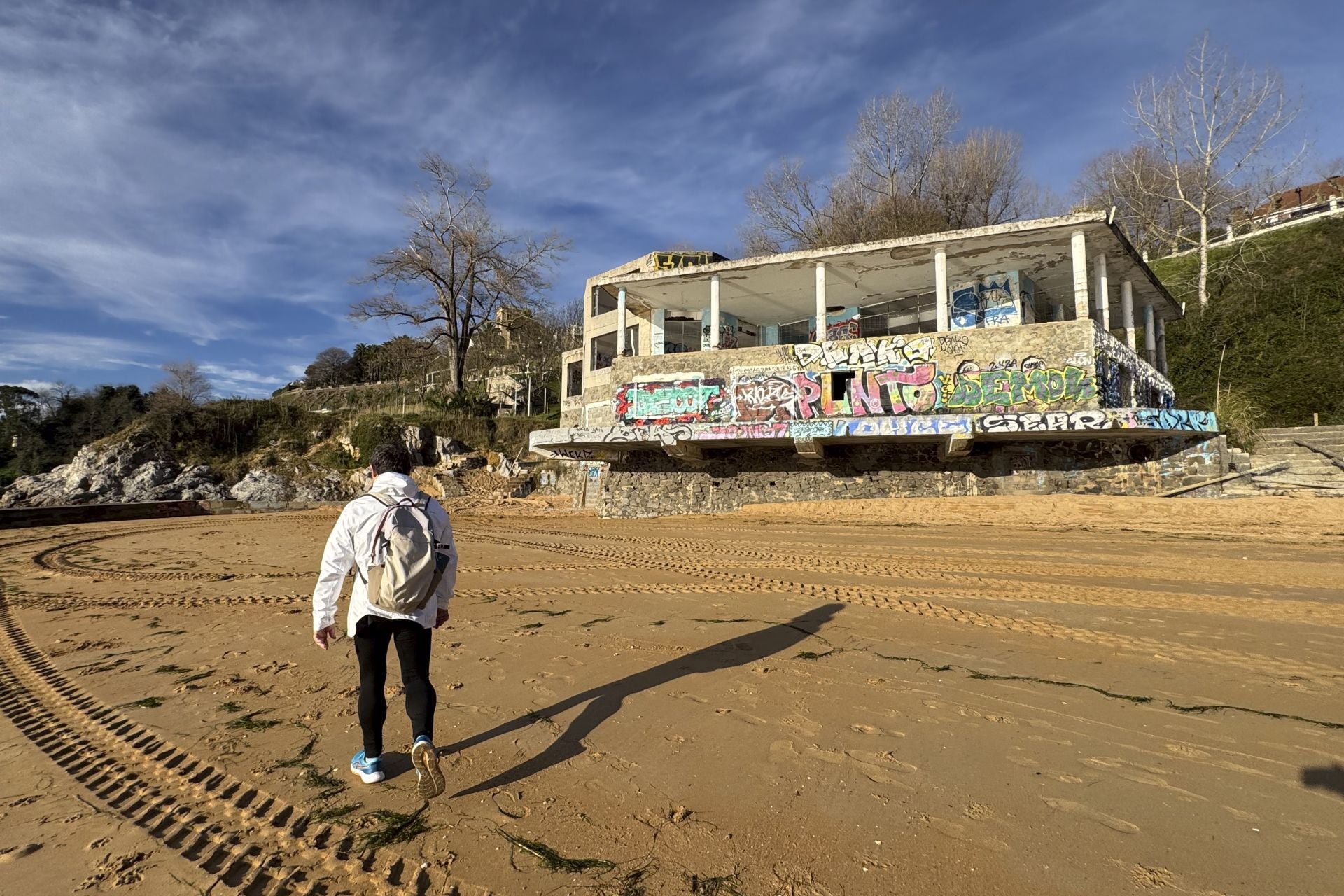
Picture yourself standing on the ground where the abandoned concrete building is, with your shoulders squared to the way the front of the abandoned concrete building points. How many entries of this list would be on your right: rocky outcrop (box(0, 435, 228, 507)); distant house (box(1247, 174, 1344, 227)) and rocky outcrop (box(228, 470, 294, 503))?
2

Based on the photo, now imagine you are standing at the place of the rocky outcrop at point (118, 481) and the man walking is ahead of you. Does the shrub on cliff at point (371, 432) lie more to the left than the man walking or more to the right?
left

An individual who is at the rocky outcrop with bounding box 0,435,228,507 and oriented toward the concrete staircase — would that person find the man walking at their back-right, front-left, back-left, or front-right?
front-right

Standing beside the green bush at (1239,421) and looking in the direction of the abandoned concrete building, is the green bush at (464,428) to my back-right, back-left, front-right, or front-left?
front-right

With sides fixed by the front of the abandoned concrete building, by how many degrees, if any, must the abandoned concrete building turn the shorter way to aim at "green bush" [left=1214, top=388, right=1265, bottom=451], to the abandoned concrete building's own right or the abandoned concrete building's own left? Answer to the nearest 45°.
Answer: approximately 90° to the abandoned concrete building's own left

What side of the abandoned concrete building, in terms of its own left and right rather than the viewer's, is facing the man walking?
front

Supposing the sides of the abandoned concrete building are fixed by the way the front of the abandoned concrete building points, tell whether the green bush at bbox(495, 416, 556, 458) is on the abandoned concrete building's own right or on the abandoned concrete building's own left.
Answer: on the abandoned concrete building's own right

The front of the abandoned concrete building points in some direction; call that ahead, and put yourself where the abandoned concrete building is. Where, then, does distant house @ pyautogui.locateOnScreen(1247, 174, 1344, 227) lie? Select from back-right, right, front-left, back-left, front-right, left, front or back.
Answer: back-left

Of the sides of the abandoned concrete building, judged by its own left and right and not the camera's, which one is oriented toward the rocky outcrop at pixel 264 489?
right

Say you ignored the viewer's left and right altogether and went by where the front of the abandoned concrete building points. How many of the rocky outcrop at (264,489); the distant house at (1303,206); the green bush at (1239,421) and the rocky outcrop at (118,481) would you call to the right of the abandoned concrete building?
2

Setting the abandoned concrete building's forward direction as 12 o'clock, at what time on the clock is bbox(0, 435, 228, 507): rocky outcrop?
The rocky outcrop is roughly at 3 o'clock from the abandoned concrete building.

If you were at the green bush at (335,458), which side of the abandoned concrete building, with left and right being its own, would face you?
right

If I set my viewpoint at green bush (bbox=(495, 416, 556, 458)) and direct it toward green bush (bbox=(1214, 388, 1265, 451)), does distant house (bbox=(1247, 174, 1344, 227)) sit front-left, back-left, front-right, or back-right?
front-left

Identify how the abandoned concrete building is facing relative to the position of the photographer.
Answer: facing the viewer
